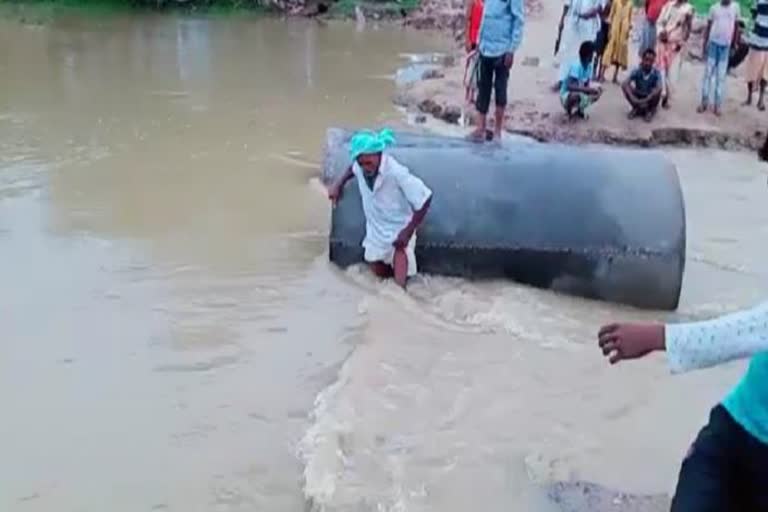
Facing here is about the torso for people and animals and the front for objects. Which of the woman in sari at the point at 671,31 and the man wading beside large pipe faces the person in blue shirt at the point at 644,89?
the woman in sari

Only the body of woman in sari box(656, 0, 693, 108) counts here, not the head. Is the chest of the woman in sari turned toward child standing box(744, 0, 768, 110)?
no

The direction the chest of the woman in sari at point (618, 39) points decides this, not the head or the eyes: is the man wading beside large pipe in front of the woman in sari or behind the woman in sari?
in front

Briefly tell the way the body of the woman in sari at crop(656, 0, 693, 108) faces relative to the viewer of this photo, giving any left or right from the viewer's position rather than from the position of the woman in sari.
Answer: facing the viewer

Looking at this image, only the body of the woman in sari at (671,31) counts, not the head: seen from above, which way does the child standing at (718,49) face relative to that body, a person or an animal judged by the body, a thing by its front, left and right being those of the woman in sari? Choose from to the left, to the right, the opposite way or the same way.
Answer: the same way

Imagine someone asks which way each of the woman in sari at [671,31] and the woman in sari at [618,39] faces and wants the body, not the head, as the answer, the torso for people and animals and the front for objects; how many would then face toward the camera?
2

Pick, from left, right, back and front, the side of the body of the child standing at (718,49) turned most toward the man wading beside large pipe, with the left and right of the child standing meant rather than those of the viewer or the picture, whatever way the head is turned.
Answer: front

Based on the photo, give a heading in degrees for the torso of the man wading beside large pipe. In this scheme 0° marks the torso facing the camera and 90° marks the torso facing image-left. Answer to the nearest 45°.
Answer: approximately 45°

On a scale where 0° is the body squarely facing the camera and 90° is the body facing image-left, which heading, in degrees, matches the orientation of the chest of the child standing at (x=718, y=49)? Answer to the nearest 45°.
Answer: approximately 0°

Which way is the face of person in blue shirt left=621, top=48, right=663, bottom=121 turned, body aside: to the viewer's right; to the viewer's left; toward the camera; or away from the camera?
toward the camera

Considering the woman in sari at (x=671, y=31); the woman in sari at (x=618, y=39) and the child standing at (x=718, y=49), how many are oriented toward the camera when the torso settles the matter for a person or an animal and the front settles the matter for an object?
3

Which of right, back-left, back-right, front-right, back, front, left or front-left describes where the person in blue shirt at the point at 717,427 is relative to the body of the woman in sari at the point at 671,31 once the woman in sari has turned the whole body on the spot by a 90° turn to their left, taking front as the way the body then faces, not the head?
right

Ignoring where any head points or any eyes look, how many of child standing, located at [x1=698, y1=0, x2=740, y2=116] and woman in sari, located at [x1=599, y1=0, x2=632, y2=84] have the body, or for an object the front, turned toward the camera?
2

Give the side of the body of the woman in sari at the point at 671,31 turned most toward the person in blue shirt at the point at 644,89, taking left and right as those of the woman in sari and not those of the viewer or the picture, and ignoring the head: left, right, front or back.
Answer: front

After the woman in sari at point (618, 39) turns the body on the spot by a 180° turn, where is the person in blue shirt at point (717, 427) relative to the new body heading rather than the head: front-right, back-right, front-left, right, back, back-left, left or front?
back

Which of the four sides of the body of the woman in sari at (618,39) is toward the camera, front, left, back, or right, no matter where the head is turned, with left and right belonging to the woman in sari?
front

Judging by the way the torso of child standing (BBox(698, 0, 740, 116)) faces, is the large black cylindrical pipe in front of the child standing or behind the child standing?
in front
